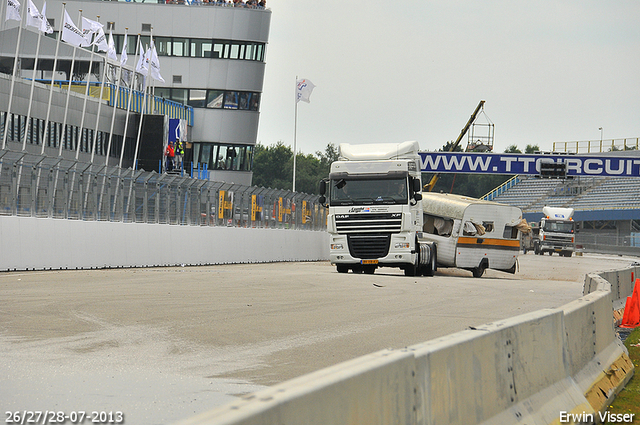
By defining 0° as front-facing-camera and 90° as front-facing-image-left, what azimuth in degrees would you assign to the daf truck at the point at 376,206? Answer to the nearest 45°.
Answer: approximately 0°

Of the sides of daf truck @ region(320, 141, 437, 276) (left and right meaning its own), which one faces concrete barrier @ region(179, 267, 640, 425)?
front

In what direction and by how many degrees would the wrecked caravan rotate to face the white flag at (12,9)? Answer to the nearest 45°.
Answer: approximately 45° to its right

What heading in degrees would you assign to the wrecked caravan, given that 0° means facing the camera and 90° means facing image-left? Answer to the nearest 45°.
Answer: approximately 45°

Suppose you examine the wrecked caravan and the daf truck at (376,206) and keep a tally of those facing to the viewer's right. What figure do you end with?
0

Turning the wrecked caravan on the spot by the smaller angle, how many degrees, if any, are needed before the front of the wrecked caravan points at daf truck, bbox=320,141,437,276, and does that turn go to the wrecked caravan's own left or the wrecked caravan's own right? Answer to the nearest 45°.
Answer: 0° — it already faces it

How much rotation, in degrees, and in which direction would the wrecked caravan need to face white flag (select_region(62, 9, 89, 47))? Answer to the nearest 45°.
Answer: approximately 45° to its right
